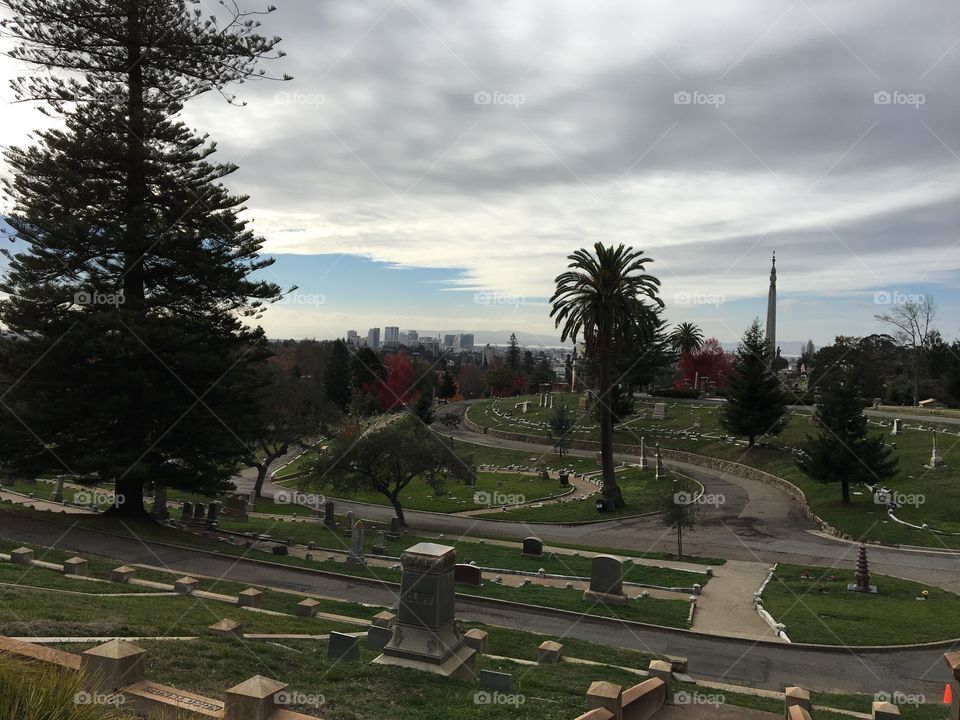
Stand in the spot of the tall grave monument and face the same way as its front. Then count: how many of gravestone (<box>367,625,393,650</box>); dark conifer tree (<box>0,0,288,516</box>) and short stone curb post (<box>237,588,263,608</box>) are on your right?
3

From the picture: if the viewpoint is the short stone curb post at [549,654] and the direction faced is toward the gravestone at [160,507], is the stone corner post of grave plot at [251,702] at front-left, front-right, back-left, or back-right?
back-left

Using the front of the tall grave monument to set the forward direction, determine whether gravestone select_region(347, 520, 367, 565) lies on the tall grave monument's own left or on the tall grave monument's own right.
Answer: on the tall grave monument's own right

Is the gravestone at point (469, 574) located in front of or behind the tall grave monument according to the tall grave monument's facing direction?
behind

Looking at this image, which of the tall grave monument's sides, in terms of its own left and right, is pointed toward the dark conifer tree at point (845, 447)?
back

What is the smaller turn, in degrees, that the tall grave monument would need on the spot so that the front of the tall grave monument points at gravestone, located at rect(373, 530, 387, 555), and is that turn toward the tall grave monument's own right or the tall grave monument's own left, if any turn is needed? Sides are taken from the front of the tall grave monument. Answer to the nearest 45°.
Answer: approximately 135° to the tall grave monument's own right

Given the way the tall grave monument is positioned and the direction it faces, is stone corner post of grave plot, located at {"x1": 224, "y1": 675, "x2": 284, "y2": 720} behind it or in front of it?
in front

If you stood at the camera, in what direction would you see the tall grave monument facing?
facing the viewer and to the left of the viewer
